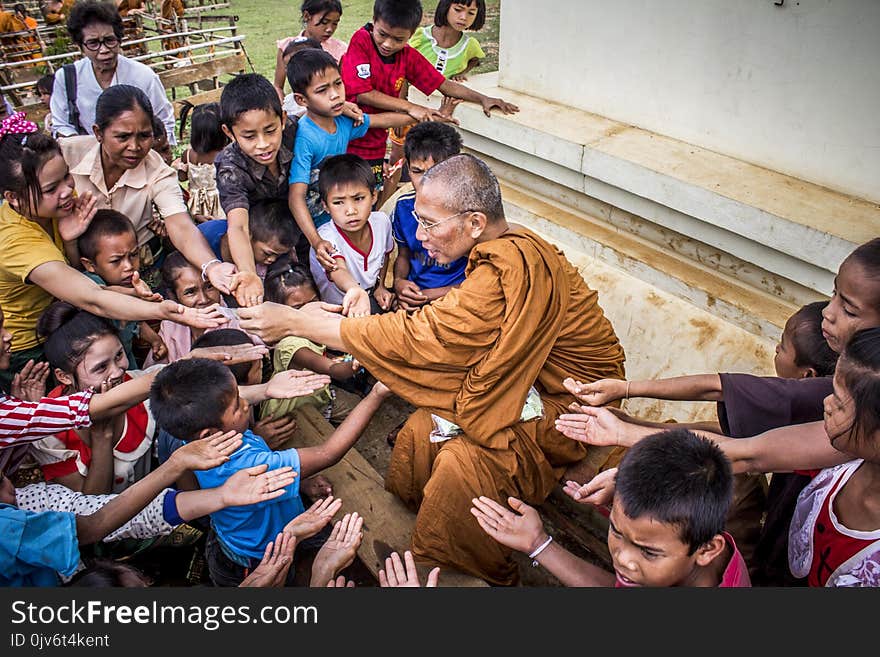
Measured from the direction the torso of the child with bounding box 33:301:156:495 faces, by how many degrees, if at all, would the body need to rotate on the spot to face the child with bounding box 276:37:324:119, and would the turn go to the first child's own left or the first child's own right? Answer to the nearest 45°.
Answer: approximately 90° to the first child's own left

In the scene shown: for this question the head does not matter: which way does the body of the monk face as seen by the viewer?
to the viewer's left

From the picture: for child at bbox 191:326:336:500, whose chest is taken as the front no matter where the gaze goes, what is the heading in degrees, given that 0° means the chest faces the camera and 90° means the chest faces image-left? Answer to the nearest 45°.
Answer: approximately 270°

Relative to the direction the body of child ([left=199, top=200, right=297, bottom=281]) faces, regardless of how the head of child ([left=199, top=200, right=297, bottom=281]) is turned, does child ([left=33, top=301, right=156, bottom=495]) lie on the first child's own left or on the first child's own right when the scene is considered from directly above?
on the first child's own right

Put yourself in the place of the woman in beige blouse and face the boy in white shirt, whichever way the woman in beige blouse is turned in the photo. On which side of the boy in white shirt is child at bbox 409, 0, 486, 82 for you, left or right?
left

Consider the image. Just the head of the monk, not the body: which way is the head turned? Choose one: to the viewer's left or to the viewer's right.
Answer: to the viewer's left

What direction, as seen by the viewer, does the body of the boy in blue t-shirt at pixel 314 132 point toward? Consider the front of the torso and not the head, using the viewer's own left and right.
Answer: facing the viewer and to the right of the viewer

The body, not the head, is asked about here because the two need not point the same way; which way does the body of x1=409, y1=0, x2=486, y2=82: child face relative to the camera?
toward the camera

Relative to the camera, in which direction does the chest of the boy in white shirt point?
toward the camera

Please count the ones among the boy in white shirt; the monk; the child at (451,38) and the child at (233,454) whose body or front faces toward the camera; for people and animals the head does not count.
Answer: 2

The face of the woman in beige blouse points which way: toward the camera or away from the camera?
toward the camera

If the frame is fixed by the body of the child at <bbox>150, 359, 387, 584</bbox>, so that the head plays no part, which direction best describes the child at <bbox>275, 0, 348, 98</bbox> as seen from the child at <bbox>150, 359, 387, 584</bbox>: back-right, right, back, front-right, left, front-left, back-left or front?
front-left

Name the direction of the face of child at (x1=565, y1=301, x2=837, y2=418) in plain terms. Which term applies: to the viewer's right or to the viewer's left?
to the viewer's left

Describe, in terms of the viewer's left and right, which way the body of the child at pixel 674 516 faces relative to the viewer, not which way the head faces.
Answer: facing the viewer and to the left of the viewer
